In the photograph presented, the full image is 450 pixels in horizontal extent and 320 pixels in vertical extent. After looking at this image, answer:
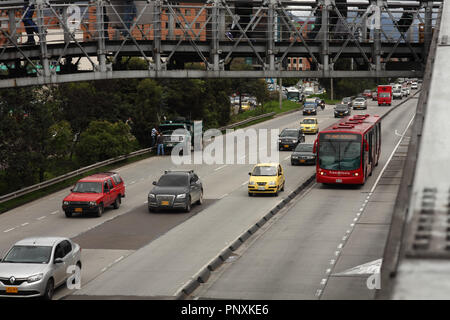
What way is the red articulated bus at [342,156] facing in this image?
toward the camera

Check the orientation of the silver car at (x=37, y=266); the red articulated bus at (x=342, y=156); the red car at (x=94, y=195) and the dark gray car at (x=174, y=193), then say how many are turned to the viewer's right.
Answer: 0

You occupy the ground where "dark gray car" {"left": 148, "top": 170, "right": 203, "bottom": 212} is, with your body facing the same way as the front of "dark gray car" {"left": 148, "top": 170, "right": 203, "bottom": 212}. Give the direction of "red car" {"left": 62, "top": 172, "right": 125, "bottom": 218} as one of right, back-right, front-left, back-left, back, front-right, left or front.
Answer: front-right

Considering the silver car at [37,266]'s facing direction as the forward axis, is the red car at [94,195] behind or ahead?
behind

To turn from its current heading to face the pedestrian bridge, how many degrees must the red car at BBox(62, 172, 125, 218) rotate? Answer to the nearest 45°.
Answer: approximately 180°

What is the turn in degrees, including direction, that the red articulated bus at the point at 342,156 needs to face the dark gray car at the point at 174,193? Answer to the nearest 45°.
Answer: approximately 45° to its right

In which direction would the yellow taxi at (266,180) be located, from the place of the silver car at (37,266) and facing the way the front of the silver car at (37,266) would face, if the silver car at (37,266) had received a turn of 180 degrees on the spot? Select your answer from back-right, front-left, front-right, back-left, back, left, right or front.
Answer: front

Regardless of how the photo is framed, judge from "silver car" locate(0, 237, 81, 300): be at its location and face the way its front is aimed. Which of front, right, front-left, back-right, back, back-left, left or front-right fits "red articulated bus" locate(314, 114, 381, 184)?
back

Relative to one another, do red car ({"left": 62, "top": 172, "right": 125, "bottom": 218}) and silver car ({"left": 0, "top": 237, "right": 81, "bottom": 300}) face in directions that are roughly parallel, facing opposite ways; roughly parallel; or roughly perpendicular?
roughly parallel

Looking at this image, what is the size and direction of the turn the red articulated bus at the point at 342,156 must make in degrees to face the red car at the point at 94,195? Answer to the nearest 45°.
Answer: approximately 45° to its right

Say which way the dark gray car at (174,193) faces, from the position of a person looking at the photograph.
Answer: facing the viewer and to the left of the viewer

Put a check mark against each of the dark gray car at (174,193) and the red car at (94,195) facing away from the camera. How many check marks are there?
0
